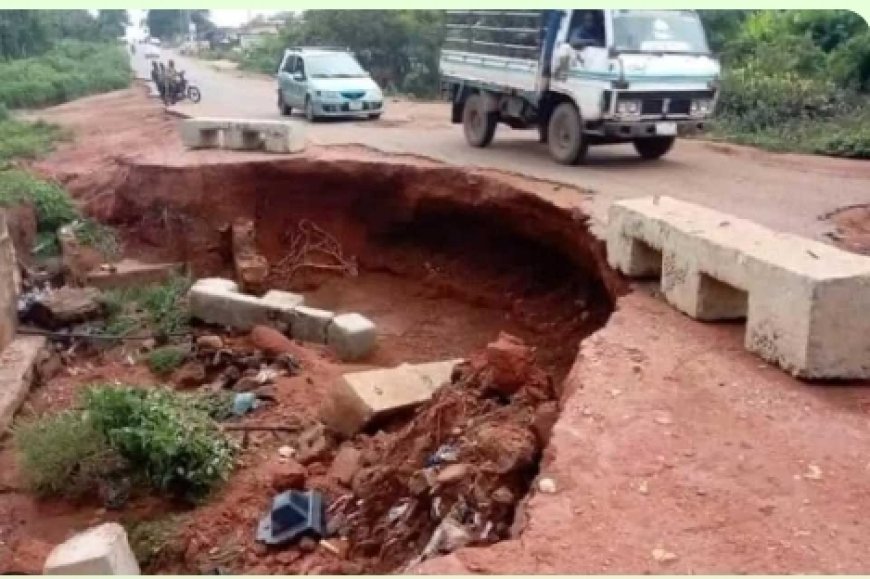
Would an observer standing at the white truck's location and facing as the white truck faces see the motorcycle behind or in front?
behind

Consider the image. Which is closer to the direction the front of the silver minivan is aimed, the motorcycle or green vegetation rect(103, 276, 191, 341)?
the green vegetation

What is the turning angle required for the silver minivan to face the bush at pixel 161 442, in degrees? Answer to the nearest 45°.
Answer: approximately 45° to its right

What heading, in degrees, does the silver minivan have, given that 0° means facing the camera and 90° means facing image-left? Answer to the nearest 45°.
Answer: approximately 315°

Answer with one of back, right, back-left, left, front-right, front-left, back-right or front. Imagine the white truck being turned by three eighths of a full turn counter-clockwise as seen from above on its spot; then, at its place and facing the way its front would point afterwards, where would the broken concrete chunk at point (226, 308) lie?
back-left

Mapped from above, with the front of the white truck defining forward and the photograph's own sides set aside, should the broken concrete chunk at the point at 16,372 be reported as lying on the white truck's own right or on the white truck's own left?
on the white truck's own right

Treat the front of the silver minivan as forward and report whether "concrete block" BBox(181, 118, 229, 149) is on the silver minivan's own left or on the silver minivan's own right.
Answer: on the silver minivan's own right

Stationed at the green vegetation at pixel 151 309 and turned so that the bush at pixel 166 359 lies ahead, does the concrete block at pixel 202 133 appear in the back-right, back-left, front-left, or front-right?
back-left

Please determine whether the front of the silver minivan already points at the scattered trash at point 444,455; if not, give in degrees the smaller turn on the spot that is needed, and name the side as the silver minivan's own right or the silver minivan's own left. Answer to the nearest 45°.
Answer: approximately 45° to the silver minivan's own right

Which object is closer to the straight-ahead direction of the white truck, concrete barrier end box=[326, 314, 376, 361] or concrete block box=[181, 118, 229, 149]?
the concrete barrier end

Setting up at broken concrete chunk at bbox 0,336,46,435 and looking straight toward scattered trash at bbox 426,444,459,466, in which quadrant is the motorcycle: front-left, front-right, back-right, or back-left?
back-left

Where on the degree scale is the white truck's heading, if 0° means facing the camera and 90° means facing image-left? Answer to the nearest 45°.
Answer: approximately 315°
